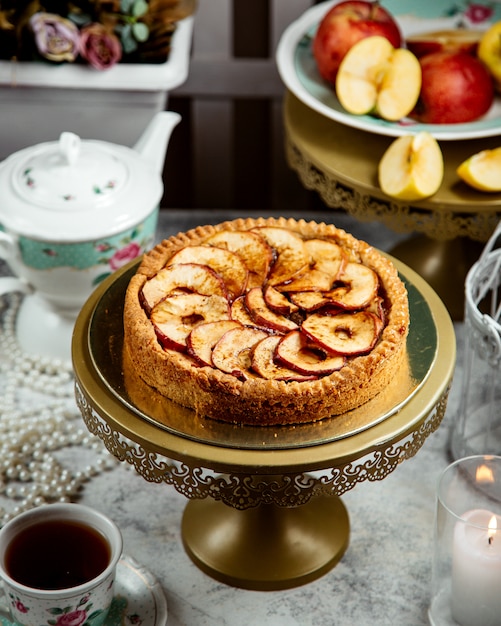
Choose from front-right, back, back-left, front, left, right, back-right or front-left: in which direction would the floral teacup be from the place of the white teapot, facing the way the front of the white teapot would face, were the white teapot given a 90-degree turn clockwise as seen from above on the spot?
front-right

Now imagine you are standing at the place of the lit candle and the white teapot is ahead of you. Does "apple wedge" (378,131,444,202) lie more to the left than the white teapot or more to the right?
right

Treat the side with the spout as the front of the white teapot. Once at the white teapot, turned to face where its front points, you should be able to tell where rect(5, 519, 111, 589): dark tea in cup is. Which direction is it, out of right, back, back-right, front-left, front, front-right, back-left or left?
back-right

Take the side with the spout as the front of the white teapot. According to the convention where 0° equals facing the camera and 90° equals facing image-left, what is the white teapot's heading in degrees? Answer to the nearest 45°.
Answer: approximately 225°

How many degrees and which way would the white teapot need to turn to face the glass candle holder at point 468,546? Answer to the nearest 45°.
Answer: approximately 90° to its right

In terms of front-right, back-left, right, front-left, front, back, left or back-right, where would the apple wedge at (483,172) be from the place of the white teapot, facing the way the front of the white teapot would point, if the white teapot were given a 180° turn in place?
back-left

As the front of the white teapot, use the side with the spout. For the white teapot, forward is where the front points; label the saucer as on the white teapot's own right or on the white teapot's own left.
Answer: on the white teapot's own right
